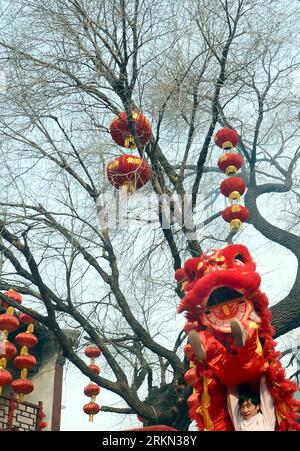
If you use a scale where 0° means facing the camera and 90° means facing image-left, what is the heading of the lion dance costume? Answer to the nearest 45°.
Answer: approximately 0°

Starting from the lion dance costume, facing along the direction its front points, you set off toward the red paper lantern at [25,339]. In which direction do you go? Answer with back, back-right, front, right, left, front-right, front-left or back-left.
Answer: back-right

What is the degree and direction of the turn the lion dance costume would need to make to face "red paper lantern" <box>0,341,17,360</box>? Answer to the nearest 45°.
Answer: approximately 135° to its right

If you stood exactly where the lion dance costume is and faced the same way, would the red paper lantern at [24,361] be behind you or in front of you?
behind
